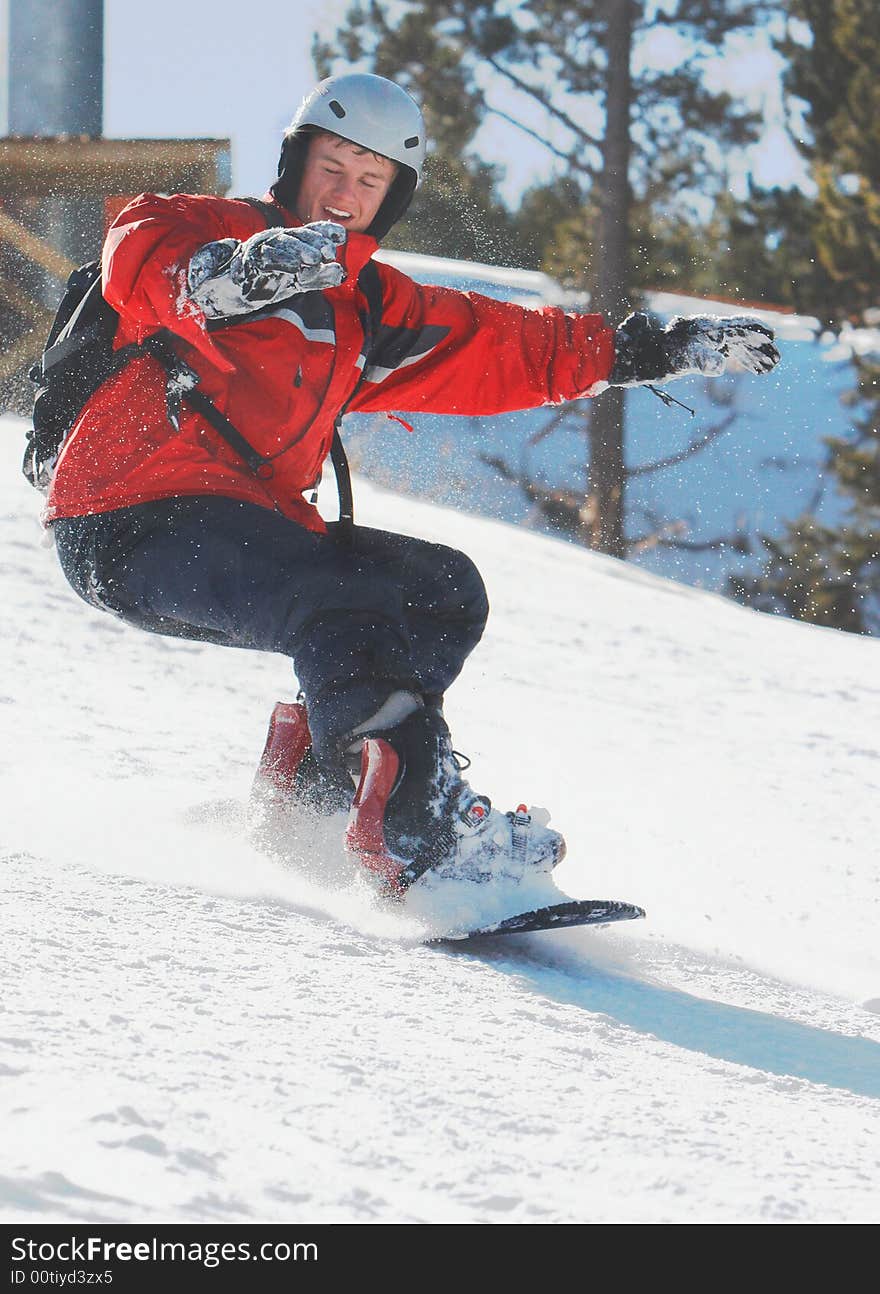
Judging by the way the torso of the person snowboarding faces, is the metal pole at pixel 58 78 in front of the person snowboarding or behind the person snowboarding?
behind

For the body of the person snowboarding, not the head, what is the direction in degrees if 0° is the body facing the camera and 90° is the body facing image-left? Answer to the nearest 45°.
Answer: approximately 315°
